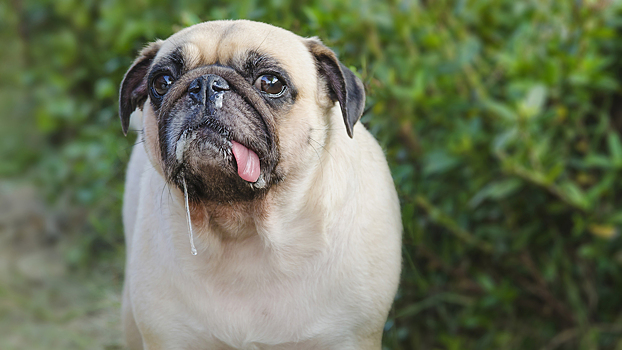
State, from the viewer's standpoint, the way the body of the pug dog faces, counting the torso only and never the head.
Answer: toward the camera
